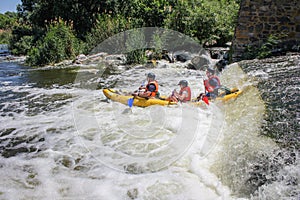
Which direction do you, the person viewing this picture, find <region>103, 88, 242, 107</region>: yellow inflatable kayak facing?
facing to the left of the viewer

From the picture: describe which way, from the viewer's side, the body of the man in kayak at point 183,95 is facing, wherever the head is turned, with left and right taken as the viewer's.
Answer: facing to the left of the viewer
